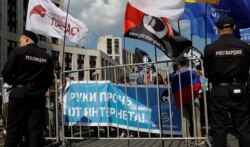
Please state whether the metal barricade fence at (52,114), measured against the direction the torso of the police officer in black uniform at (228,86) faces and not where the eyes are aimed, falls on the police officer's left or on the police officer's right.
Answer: on the police officer's left

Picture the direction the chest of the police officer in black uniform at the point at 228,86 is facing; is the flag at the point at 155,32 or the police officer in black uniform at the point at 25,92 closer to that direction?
the flag

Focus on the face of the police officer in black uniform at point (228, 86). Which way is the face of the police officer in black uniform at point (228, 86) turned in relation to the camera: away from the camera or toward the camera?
away from the camera

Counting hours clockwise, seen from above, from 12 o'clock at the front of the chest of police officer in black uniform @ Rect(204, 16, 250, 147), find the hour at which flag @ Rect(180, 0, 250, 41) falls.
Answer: The flag is roughly at 12 o'clock from the police officer in black uniform.

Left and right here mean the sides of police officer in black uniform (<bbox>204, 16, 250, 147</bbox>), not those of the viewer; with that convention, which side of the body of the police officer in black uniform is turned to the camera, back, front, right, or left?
back

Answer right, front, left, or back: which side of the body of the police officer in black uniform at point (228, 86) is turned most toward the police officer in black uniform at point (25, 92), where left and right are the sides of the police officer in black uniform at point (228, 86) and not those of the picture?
left
